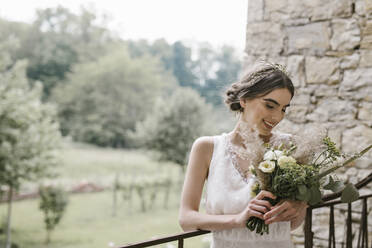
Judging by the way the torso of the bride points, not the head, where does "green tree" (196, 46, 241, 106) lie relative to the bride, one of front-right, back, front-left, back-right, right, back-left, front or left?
back-left

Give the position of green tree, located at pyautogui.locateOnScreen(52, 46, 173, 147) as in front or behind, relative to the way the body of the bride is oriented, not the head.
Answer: behind

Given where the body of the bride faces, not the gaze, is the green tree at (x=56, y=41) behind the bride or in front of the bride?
behind

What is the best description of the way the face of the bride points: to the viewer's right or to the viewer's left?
to the viewer's right

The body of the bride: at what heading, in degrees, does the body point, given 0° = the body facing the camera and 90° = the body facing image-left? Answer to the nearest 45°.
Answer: approximately 315°

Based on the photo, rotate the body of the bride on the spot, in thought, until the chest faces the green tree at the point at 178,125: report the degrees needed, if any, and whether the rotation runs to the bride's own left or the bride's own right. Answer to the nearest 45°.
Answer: approximately 135° to the bride's own left

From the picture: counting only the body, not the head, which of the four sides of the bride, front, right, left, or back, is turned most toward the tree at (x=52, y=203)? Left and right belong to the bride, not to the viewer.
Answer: back
